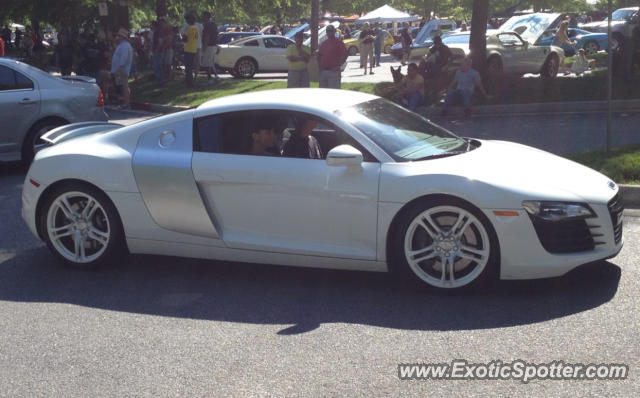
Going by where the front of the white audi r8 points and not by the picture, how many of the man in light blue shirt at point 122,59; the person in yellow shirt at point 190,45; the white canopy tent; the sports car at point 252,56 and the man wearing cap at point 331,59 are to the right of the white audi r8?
0

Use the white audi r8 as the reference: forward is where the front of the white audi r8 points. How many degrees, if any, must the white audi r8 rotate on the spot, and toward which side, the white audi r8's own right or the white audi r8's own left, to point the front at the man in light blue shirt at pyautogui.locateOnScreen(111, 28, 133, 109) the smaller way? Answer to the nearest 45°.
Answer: approximately 90° to the white audi r8's own left

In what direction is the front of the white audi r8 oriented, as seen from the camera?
facing to the right of the viewer

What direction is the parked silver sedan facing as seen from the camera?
to the viewer's left

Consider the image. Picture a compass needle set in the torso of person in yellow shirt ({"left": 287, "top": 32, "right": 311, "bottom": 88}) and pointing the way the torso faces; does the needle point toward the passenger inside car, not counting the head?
yes

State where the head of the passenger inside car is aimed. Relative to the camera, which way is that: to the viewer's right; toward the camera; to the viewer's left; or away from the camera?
to the viewer's right

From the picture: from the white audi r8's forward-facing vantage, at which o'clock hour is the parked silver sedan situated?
The parked silver sedan is roughly at 8 o'clock from the white audi r8.

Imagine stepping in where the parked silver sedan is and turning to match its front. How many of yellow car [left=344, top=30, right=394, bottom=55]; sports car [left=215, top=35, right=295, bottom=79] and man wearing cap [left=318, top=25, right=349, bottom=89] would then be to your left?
0

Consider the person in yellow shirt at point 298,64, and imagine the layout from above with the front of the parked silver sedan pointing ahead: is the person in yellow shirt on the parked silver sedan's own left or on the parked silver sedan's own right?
on the parked silver sedan's own right

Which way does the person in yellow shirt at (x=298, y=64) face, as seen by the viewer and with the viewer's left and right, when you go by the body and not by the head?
facing the viewer

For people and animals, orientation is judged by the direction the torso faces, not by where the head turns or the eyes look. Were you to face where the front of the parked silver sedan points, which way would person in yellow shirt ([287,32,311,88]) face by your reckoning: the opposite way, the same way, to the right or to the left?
to the left

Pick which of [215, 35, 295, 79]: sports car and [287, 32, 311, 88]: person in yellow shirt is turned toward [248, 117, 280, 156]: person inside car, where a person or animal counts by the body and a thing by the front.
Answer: the person in yellow shirt

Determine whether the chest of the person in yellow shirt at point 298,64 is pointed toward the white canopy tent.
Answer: no

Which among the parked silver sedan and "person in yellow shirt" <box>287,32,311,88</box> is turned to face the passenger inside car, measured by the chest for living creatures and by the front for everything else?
the person in yellow shirt

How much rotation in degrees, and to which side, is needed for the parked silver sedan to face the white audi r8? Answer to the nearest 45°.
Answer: approximately 90° to its left
